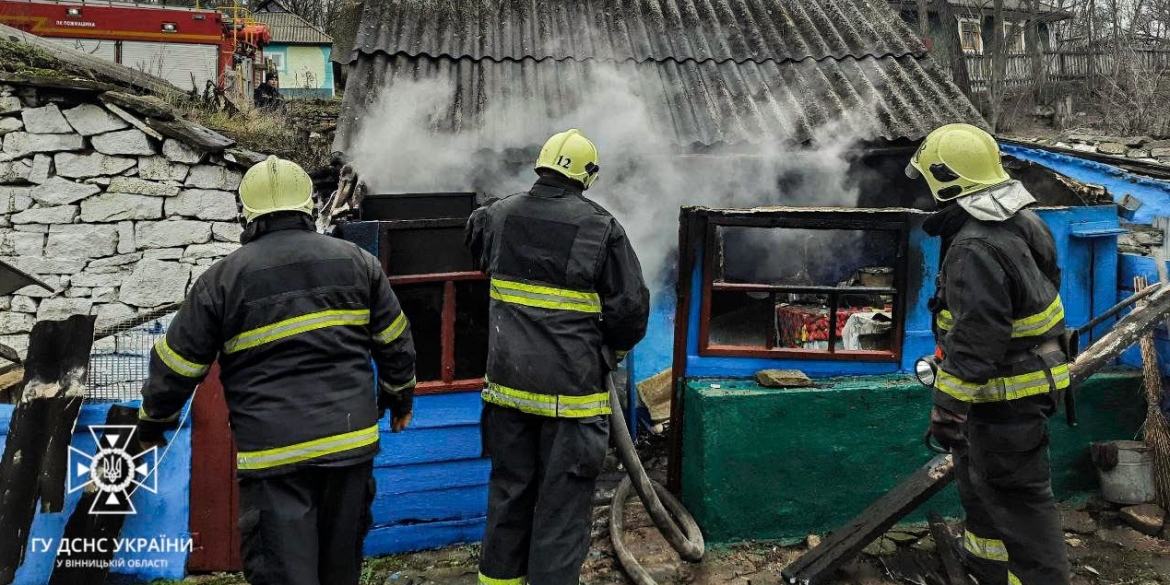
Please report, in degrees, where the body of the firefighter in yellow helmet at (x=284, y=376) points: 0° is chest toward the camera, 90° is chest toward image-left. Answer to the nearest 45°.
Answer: approximately 180°

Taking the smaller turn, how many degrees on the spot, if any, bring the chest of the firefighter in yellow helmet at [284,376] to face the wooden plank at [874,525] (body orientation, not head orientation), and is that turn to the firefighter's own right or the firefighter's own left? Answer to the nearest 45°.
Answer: approximately 90° to the firefighter's own right

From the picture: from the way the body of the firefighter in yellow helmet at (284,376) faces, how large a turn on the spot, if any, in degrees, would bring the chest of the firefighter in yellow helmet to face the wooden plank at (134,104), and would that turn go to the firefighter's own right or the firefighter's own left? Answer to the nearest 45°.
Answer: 0° — they already face it

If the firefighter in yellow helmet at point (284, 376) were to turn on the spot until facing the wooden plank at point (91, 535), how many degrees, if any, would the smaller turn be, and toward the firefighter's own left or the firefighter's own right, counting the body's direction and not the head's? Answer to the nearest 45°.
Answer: approximately 45° to the firefighter's own left

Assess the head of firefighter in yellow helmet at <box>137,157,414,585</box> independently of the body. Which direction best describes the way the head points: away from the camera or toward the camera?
away from the camera

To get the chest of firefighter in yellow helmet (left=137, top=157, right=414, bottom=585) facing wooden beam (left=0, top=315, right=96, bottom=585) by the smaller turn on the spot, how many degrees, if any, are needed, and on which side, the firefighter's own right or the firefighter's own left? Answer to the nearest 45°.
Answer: approximately 45° to the firefighter's own left

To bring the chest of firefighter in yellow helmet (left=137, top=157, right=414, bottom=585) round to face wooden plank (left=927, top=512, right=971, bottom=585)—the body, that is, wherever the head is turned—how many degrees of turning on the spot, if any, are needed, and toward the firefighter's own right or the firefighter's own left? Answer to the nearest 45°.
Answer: approximately 90° to the firefighter's own right

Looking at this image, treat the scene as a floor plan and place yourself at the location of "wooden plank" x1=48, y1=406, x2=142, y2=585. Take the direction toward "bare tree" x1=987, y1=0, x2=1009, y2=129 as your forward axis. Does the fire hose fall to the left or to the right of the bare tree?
right
